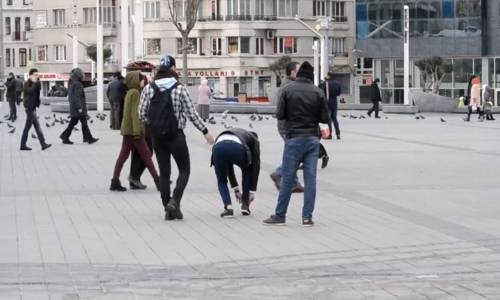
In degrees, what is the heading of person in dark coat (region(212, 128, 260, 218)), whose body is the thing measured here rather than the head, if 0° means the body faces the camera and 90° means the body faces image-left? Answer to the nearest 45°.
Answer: approximately 225°

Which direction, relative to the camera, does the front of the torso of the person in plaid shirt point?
away from the camera
